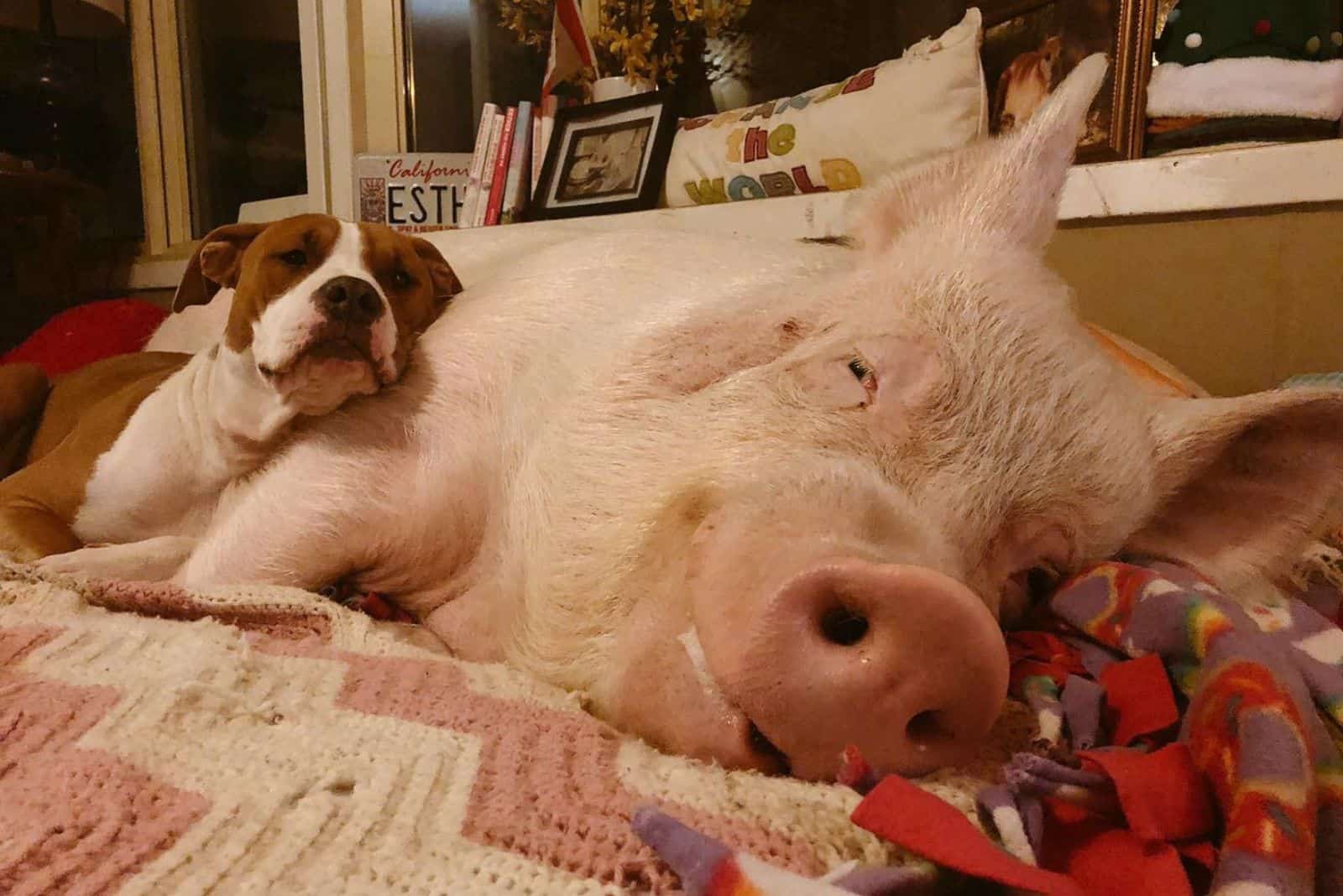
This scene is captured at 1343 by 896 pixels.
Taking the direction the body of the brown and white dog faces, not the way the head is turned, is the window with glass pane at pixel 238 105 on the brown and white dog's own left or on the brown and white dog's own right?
on the brown and white dog's own left

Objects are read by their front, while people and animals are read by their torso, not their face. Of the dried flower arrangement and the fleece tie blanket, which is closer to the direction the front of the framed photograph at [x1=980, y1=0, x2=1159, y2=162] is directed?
the fleece tie blanket

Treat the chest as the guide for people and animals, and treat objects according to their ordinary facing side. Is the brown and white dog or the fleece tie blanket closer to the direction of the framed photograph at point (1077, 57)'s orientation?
the fleece tie blanket

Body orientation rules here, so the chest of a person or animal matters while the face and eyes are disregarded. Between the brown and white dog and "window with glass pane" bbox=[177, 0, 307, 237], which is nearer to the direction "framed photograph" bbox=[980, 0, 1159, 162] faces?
the brown and white dog

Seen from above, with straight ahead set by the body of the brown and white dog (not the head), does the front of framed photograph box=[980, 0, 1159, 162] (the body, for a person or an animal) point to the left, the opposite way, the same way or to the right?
to the right

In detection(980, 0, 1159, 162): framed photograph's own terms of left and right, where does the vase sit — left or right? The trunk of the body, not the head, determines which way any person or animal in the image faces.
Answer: on its right

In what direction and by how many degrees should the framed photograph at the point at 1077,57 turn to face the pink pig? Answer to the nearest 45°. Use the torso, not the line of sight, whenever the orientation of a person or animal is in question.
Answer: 0° — it already faces it

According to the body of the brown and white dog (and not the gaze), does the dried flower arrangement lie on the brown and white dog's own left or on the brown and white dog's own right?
on the brown and white dog's own left

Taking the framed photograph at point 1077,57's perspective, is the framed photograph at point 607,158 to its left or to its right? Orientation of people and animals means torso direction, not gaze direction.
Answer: on its right

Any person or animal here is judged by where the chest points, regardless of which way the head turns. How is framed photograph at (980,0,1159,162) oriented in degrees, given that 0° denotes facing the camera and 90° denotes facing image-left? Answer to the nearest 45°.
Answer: approximately 0°
